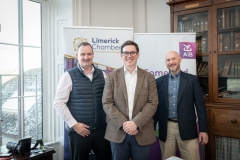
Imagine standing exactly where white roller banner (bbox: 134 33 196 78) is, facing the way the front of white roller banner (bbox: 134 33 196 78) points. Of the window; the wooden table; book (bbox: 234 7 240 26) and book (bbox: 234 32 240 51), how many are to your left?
2

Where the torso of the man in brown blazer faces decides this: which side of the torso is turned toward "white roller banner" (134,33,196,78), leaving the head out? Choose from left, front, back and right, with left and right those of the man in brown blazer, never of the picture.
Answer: back

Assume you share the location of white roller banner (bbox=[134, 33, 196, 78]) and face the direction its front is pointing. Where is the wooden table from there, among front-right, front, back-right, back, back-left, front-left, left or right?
front-right

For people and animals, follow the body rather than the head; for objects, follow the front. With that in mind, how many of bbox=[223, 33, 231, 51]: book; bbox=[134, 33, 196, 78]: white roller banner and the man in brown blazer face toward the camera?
3

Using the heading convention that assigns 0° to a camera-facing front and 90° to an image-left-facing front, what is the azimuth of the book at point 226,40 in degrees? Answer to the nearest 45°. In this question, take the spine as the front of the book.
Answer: approximately 0°

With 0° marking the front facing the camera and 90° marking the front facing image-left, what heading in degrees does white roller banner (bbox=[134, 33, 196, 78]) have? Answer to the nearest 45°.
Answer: approximately 0°
